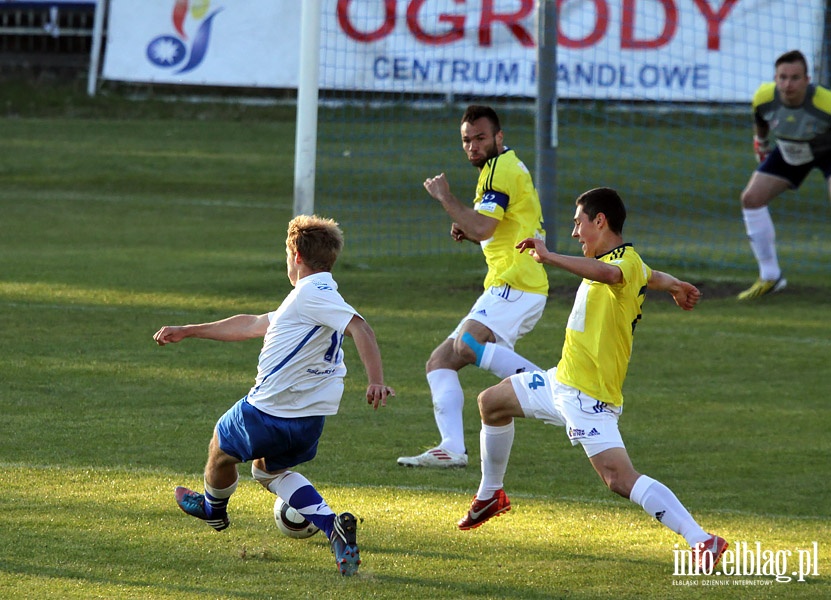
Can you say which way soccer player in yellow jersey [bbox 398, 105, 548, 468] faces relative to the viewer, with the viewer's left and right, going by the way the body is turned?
facing to the left of the viewer

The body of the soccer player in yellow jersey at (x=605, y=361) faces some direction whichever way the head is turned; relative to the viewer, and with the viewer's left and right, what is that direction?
facing to the left of the viewer

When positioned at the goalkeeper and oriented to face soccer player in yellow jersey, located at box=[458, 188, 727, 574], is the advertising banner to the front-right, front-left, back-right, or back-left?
back-right

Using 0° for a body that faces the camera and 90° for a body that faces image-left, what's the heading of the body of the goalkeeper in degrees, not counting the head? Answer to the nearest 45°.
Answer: approximately 0°

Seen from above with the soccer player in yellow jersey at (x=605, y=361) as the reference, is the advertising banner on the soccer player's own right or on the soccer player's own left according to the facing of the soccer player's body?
on the soccer player's own right

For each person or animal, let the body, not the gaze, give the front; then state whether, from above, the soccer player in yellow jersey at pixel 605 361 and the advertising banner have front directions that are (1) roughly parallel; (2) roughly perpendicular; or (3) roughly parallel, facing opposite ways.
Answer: roughly perpendicular
